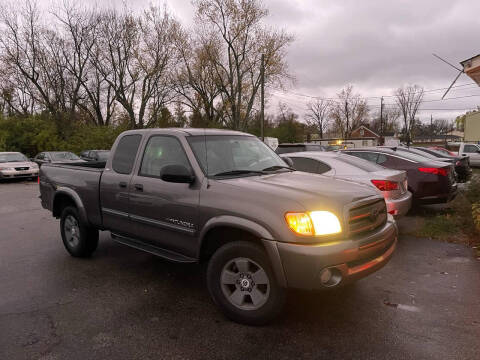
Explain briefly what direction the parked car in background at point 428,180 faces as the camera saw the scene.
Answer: facing away from the viewer and to the left of the viewer

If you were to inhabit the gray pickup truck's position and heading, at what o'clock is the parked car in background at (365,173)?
The parked car in background is roughly at 9 o'clock from the gray pickup truck.

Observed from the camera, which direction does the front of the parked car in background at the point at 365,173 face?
facing away from the viewer and to the left of the viewer

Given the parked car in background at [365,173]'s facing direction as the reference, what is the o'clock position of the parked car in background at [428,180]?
the parked car in background at [428,180] is roughly at 3 o'clock from the parked car in background at [365,173].

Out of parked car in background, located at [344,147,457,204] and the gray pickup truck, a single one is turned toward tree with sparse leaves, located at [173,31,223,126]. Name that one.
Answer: the parked car in background

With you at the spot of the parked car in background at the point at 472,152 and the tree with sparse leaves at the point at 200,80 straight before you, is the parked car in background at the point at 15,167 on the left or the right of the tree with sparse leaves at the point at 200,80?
left

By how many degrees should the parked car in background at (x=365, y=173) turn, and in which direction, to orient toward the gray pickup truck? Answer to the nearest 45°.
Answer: approximately 135° to its left

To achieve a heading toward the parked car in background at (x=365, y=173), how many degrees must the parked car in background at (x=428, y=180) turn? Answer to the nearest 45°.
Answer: approximately 90° to its left

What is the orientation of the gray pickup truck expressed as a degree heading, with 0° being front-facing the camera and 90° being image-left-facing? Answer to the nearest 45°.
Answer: approximately 315°

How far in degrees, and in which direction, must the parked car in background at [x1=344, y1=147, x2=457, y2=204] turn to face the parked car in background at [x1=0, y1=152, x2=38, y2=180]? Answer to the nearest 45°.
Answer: approximately 45° to its left

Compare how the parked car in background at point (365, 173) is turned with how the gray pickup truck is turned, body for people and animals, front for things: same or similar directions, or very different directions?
very different directions

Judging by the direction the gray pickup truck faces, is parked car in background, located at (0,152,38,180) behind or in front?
behind
